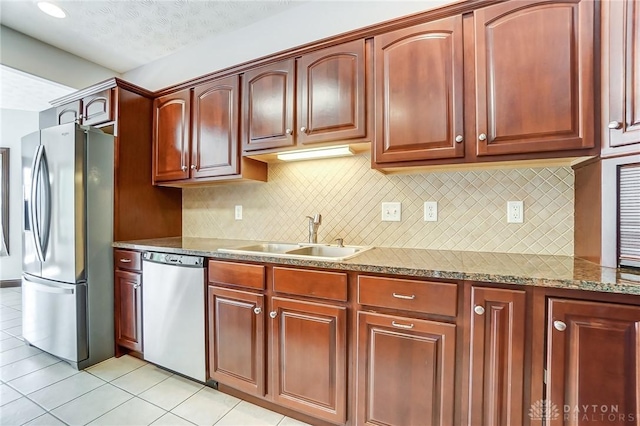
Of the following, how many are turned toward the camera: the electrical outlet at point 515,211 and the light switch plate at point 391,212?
2

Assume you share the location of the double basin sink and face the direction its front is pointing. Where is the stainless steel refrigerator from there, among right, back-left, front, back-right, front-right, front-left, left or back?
front-right

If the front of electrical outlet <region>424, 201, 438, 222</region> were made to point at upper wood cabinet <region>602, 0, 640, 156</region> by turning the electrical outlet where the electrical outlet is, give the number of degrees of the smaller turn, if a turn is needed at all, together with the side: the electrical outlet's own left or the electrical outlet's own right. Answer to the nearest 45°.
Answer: approximately 45° to the electrical outlet's own left

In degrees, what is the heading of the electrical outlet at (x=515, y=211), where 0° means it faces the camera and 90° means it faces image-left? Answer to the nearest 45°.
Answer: approximately 0°

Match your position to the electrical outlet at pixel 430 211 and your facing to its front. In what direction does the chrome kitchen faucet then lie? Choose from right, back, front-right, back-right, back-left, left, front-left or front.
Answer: right

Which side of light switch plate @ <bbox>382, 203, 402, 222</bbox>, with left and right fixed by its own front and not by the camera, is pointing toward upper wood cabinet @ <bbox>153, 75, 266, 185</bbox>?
right

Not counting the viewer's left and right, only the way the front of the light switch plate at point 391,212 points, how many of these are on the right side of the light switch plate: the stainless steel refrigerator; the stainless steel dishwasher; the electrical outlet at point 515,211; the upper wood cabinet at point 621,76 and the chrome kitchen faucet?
3

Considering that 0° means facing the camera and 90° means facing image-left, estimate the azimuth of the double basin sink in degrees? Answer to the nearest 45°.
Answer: approximately 45°

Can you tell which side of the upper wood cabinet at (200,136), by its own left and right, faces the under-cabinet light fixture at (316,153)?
left

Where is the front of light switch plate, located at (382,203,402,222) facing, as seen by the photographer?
facing the viewer

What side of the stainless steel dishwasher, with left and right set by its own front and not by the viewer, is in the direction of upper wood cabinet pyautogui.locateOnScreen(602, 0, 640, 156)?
left

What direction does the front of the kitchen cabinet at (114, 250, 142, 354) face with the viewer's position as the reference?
facing the viewer and to the left of the viewer

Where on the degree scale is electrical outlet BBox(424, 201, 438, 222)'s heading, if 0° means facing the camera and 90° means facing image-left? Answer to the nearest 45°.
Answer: approximately 0°

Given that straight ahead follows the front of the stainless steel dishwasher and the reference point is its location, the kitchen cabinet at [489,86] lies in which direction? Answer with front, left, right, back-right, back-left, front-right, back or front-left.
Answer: left
